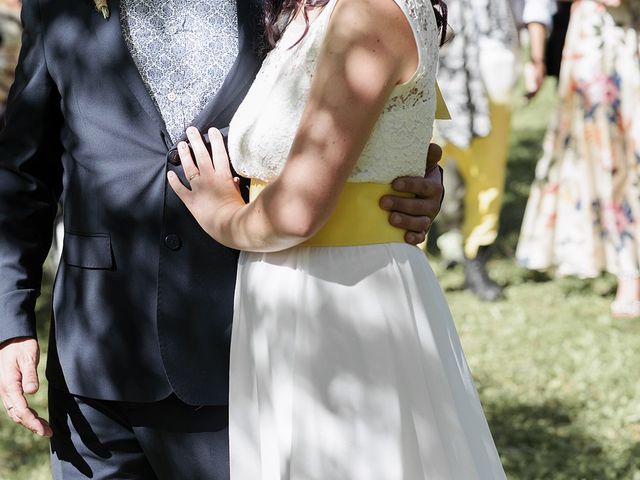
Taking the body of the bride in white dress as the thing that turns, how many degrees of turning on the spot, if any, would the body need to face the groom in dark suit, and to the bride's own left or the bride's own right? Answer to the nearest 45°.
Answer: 0° — they already face them

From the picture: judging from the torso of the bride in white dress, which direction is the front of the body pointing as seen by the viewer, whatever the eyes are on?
to the viewer's left

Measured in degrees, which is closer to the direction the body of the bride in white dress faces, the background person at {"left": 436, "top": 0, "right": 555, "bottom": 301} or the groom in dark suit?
the groom in dark suit

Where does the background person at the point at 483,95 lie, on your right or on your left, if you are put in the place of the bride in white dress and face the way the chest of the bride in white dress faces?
on your right
